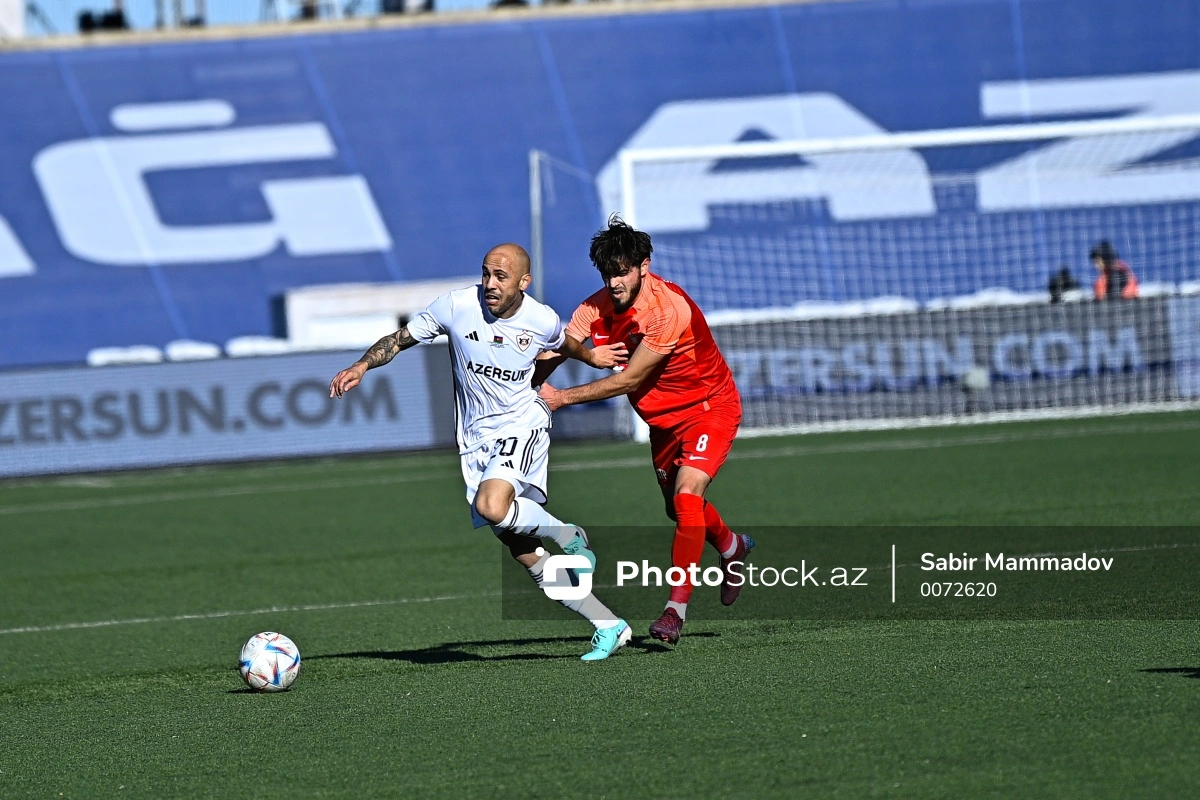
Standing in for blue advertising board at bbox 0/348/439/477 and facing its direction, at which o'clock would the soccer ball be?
The soccer ball is roughly at 12 o'clock from the blue advertising board.

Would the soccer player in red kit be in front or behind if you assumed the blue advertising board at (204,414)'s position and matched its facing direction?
in front

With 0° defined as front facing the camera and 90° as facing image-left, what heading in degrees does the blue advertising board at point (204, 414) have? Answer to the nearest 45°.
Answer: approximately 0°

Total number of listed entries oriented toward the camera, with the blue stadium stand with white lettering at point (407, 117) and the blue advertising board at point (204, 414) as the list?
2

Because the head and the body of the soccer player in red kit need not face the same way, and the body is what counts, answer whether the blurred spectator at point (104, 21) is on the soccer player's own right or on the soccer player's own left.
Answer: on the soccer player's own right

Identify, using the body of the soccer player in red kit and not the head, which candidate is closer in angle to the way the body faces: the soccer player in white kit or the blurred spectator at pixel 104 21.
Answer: the soccer player in white kit

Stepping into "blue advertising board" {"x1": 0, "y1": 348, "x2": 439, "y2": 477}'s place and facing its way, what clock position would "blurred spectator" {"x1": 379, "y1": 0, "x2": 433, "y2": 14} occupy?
The blurred spectator is roughly at 7 o'clock from the blue advertising board.

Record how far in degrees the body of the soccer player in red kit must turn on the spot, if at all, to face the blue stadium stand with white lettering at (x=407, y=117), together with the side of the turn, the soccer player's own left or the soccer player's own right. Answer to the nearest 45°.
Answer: approximately 135° to the soccer player's own right

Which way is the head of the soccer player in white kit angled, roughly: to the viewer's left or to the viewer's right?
to the viewer's left

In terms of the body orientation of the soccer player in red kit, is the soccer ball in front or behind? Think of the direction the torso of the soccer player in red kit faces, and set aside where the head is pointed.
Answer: in front

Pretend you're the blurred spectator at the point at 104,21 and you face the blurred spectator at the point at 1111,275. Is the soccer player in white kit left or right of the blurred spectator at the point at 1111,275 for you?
right

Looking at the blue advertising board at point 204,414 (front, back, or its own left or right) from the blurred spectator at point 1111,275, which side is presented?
left
